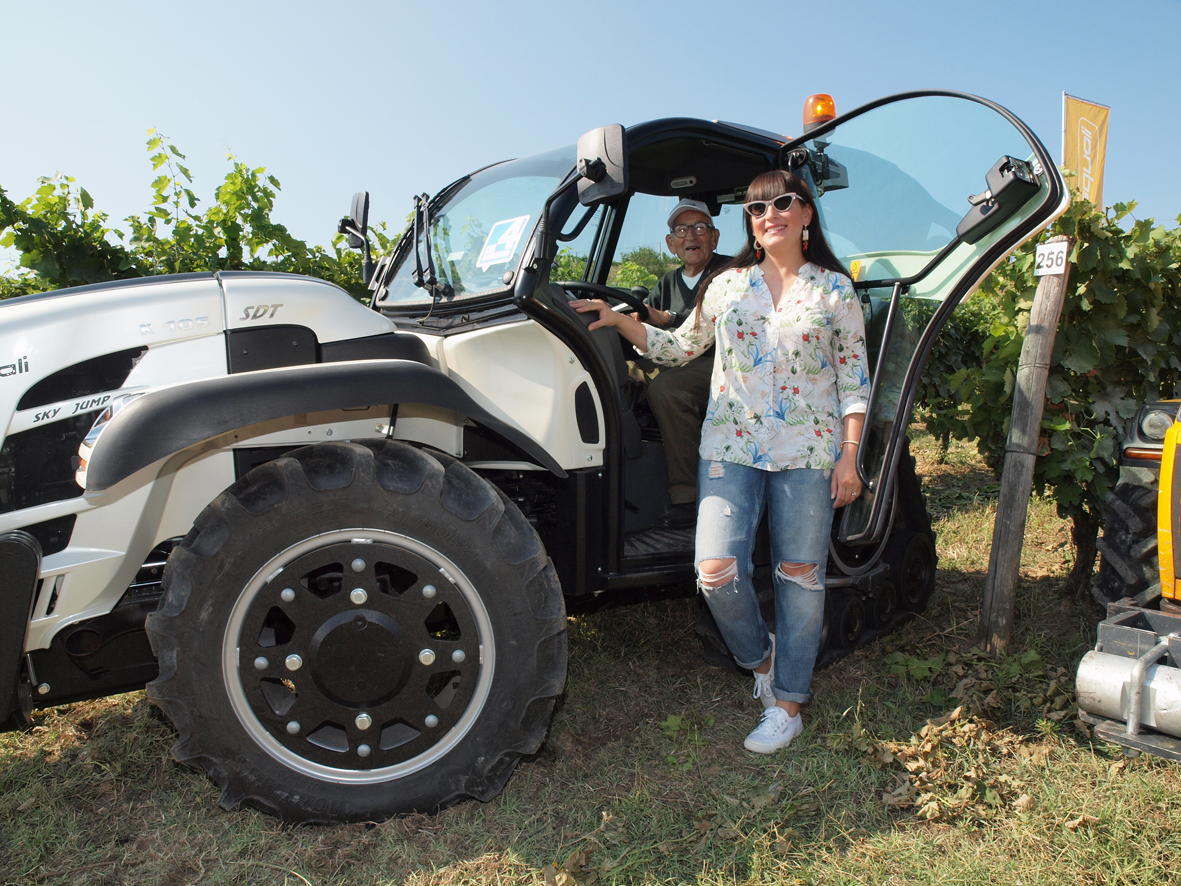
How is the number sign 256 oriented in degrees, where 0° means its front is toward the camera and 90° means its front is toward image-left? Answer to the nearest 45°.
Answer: approximately 0°

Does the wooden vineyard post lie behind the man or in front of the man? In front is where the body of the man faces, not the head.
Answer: behind

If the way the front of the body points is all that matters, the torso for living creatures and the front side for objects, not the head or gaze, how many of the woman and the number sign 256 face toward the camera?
2

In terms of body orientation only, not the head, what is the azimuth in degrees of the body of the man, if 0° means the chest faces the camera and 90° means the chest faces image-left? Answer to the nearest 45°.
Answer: approximately 45°

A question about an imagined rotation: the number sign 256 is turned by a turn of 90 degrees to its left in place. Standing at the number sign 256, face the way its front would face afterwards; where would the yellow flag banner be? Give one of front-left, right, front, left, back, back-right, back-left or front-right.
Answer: left

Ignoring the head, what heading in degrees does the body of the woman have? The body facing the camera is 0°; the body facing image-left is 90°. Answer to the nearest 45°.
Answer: approximately 0°

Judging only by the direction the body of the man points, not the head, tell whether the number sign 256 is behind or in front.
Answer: behind
